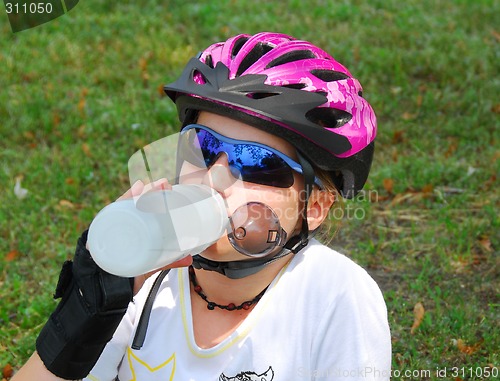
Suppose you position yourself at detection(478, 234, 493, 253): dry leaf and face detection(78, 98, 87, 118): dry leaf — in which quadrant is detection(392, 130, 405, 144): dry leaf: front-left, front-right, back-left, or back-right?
front-right

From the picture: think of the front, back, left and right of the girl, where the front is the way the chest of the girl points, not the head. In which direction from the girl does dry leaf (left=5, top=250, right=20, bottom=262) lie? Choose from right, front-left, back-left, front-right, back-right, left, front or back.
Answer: right

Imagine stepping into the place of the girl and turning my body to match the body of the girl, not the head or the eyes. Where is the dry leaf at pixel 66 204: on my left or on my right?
on my right

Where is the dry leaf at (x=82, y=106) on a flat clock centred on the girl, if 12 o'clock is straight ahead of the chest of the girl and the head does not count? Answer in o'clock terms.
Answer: The dry leaf is roughly at 4 o'clock from the girl.

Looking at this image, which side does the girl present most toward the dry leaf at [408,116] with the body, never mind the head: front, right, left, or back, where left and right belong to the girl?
back

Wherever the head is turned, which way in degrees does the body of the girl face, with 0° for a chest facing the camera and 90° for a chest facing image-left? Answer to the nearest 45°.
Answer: approximately 45°

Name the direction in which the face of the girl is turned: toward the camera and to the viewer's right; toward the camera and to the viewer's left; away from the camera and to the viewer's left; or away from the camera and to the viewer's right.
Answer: toward the camera and to the viewer's left

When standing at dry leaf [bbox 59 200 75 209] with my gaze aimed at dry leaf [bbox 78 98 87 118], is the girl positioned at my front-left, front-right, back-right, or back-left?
back-right

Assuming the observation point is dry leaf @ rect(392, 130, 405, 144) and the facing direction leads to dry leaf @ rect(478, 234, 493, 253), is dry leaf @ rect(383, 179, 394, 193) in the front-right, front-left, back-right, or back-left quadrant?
front-right

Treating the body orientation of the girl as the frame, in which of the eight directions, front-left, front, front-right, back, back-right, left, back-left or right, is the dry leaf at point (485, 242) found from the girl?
back

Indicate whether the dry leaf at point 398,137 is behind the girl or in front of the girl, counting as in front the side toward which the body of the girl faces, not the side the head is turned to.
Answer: behind

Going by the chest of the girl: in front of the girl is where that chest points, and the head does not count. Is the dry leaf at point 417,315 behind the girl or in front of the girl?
behind

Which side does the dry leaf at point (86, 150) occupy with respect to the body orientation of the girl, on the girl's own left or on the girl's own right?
on the girl's own right
